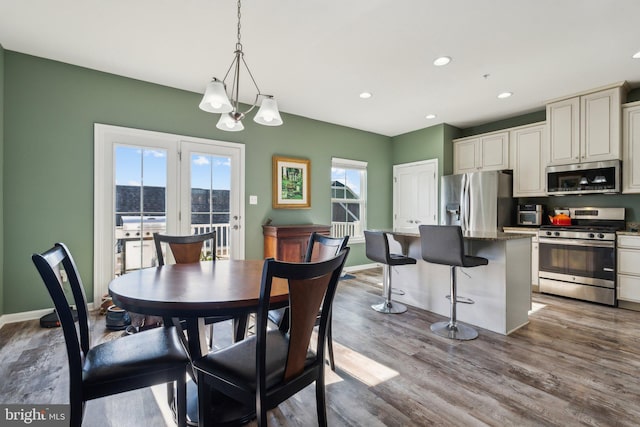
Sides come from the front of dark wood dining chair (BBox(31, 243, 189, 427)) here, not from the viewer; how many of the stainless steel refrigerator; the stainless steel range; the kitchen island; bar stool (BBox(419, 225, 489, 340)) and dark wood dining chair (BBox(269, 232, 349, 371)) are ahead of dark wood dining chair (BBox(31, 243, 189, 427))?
5

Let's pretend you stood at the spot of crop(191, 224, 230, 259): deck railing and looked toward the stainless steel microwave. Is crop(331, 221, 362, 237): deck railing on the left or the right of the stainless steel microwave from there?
left

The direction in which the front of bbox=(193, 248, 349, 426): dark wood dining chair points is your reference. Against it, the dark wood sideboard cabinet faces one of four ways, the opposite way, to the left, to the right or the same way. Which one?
the opposite way

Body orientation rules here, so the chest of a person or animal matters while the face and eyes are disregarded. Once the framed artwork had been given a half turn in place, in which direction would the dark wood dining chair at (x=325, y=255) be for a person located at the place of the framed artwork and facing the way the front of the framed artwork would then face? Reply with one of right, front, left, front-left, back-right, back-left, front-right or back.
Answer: back-left

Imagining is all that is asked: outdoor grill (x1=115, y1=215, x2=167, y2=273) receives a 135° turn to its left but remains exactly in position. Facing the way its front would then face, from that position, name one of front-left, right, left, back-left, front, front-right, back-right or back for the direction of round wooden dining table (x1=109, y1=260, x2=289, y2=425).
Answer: back

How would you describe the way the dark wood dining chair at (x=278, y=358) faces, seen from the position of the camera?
facing away from the viewer and to the left of the viewer

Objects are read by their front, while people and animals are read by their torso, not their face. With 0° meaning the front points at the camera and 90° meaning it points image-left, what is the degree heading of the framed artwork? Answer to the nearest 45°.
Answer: approximately 315°

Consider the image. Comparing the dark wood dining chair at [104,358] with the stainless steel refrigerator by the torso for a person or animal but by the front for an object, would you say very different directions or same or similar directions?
very different directions

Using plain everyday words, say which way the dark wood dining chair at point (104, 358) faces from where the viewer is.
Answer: facing to the right of the viewer
